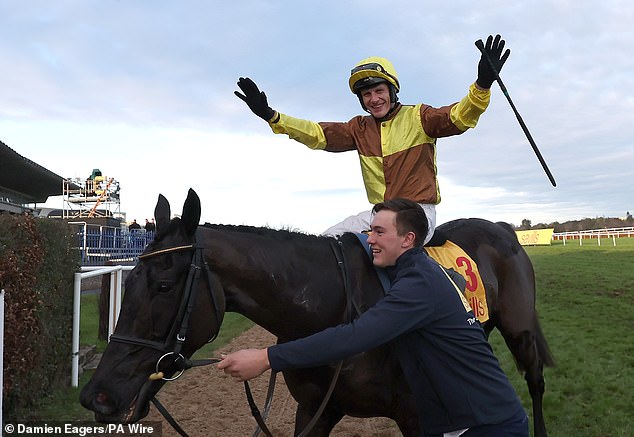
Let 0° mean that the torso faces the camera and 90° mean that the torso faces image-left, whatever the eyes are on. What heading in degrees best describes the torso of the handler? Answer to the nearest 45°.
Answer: approximately 90°

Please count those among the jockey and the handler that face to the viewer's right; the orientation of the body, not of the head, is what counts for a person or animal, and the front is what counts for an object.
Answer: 0

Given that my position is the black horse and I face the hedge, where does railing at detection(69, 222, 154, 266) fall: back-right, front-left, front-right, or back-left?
front-right

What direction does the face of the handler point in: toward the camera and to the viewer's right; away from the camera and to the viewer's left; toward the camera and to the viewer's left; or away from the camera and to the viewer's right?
toward the camera and to the viewer's left

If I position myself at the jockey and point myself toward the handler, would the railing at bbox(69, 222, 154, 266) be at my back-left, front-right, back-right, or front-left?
back-right

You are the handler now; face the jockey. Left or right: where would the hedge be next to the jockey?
left

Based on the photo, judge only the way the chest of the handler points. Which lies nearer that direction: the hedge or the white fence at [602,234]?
the hedge

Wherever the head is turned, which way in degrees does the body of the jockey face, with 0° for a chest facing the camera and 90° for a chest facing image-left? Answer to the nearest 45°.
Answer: approximately 45°

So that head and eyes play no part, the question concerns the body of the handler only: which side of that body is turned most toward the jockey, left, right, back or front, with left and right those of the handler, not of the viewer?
right

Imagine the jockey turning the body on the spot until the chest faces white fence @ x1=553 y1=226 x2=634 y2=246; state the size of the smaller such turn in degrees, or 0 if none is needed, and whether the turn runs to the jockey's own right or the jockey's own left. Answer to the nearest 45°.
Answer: approximately 180°

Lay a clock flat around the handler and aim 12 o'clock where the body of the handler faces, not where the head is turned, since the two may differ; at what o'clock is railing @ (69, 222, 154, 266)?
The railing is roughly at 2 o'clock from the handler.
